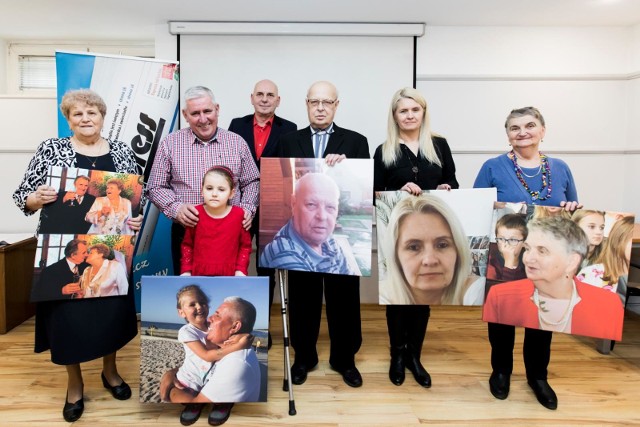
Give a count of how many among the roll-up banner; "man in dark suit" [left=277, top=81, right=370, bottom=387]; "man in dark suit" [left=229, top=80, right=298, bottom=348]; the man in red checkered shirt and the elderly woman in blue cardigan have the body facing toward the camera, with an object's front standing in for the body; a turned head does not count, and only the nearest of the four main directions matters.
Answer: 5

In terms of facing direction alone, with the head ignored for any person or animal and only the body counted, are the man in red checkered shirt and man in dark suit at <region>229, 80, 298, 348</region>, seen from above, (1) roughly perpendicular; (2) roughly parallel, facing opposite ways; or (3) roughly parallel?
roughly parallel

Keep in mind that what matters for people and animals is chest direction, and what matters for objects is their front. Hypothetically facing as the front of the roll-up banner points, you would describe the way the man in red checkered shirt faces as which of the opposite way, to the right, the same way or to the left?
the same way

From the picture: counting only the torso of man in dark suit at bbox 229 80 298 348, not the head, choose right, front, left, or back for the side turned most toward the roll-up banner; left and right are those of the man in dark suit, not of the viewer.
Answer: right

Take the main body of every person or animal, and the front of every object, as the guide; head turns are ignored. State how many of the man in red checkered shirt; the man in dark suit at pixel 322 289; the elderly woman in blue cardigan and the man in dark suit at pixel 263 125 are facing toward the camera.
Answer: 4

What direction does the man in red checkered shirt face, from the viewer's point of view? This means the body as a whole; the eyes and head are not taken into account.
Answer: toward the camera

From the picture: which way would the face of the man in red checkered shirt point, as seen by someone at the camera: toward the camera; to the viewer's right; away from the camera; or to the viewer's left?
toward the camera

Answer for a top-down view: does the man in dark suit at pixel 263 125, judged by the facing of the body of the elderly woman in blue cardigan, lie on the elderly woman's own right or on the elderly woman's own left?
on the elderly woman's own right

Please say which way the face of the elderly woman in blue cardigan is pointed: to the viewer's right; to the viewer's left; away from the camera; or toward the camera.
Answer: toward the camera

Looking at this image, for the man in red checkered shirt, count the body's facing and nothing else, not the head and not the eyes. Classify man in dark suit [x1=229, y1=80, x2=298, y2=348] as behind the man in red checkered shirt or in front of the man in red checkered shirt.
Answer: behind

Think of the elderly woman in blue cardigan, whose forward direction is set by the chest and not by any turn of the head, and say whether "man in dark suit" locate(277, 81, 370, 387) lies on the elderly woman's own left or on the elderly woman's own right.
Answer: on the elderly woman's own right

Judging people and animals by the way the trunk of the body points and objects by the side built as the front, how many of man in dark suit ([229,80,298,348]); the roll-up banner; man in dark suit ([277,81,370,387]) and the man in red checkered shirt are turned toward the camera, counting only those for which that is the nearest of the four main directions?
4

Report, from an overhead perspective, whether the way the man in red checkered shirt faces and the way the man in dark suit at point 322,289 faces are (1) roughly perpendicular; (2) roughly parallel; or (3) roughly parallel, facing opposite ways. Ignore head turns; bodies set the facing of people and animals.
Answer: roughly parallel

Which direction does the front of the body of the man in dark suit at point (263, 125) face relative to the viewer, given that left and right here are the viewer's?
facing the viewer

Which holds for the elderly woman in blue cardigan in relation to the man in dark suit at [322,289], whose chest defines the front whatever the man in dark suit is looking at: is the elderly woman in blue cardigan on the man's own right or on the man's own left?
on the man's own left

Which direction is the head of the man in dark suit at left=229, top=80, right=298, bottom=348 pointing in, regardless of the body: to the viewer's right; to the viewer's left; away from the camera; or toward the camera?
toward the camera

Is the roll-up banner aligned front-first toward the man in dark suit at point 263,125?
no

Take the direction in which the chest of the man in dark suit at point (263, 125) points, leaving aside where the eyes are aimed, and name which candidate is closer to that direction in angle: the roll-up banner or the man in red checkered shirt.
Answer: the man in red checkered shirt

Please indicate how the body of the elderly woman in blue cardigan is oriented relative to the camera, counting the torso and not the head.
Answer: toward the camera
